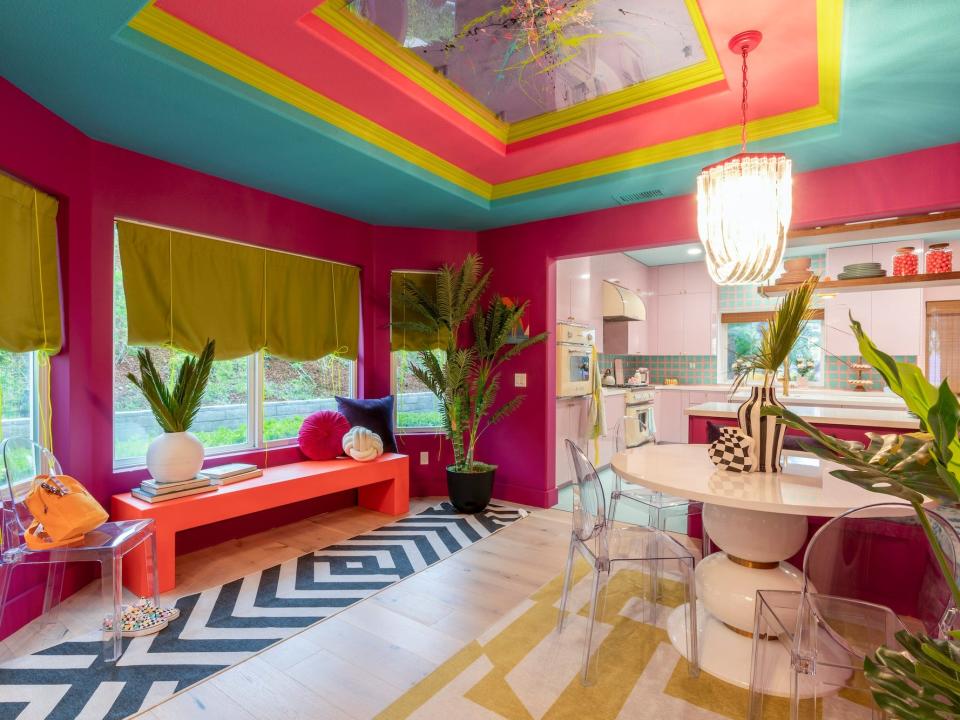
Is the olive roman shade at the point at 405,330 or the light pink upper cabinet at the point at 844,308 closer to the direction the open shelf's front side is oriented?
the olive roman shade

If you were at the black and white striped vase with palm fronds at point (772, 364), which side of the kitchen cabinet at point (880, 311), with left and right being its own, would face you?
front

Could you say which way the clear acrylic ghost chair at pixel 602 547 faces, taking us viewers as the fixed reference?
facing to the right of the viewer

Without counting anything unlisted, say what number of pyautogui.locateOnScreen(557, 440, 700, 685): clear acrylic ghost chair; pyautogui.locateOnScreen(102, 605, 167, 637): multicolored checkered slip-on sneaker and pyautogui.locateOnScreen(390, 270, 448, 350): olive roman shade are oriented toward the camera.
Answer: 1

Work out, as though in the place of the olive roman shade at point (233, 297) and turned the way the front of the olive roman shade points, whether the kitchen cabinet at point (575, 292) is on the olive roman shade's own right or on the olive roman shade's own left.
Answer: on the olive roman shade's own left

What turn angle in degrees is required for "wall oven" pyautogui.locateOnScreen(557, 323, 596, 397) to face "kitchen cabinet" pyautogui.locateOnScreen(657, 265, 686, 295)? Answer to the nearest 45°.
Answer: approximately 90° to its left

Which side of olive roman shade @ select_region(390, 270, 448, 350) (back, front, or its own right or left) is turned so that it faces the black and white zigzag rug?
front

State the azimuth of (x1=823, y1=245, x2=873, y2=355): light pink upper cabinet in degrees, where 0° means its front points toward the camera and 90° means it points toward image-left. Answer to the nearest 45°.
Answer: approximately 0°

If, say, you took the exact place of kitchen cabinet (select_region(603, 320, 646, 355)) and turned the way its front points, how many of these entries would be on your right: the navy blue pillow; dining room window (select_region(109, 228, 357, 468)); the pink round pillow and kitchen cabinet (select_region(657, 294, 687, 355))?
3

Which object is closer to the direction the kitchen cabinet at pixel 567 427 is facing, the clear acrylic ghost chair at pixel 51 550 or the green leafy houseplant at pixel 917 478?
the green leafy houseplant

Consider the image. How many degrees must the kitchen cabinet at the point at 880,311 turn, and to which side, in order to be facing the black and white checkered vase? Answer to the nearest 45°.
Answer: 0° — it already faces it

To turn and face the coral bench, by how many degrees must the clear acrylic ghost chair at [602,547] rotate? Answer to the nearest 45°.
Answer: approximately 180°
